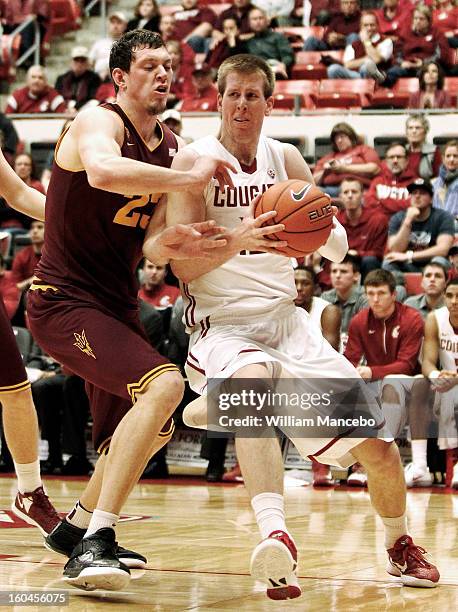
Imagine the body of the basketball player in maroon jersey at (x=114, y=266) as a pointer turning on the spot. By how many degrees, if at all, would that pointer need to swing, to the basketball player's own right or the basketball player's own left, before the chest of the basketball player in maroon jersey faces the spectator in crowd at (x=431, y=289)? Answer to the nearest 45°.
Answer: approximately 90° to the basketball player's own left

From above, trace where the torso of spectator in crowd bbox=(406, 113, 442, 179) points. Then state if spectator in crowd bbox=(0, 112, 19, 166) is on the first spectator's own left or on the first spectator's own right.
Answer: on the first spectator's own right

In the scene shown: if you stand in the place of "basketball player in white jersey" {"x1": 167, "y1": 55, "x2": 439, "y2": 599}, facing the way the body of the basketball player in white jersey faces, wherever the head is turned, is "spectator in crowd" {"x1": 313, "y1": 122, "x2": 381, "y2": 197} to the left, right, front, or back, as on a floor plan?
back

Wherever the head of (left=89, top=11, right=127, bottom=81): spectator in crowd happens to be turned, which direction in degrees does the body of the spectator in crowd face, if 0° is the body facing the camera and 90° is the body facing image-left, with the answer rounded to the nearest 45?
approximately 0°

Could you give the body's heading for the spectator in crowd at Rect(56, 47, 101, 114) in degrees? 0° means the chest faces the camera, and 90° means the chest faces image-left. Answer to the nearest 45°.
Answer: approximately 0°

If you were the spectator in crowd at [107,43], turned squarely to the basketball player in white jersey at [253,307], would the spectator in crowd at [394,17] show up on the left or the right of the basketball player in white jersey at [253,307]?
left

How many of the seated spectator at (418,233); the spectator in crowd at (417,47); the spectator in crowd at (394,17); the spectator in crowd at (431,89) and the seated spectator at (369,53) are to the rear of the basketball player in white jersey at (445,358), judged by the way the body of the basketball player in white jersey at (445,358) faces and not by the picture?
5

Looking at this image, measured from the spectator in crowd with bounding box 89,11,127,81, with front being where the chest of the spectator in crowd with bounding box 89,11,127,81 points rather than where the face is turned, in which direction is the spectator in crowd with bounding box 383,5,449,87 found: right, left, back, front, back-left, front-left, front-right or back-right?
front-left

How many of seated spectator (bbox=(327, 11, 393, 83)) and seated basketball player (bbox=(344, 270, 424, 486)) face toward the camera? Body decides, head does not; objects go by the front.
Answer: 2

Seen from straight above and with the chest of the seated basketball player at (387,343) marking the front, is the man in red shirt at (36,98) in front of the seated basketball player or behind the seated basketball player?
behind
